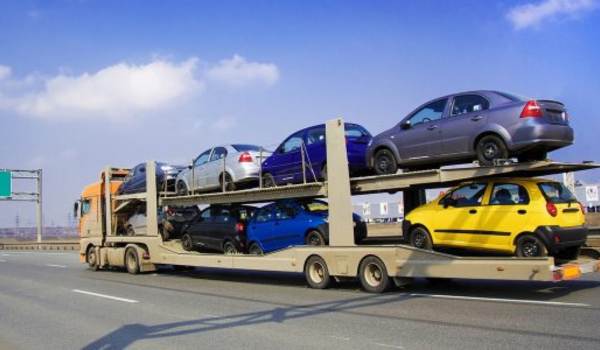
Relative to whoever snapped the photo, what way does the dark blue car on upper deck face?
facing away from the viewer and to the left of the viewer

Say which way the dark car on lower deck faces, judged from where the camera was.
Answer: facing away from the viewer and to the left of the viewer

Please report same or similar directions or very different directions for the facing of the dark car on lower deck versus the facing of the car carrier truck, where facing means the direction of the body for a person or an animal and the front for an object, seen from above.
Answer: same or similar directions

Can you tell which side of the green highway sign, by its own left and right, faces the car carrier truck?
front

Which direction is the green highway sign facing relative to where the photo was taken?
toward the camera

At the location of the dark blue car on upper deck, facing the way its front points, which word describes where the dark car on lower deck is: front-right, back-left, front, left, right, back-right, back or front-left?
front

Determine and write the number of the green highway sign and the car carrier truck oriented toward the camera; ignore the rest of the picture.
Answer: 1

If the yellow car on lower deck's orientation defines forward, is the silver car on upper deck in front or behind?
in front

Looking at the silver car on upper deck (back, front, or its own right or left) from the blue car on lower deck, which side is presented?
back

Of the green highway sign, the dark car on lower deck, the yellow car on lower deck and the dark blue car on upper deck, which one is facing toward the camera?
the green highway sign

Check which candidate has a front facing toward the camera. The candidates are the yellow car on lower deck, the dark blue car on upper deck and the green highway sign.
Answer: the green highway sign

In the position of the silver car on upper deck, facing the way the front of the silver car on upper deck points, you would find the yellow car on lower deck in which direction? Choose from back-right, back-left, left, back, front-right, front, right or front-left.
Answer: back

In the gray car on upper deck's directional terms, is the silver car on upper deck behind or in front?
in front

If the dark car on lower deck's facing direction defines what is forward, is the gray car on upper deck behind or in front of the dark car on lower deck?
behind

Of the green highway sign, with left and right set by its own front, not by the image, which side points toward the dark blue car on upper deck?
front

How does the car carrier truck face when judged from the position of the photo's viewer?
facing away from the viewer and to the left of the viewer
